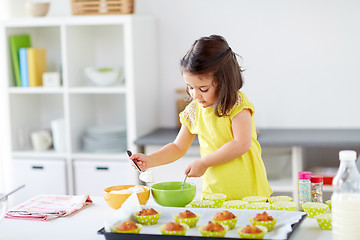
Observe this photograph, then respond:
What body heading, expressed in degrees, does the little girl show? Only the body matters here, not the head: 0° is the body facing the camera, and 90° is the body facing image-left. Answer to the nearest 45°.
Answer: approximately 45°

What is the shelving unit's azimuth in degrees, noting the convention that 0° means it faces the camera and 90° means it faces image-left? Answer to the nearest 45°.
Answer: approximately 0°

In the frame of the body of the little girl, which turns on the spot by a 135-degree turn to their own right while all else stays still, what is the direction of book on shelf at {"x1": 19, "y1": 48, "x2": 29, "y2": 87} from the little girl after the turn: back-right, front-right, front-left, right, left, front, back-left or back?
front-left

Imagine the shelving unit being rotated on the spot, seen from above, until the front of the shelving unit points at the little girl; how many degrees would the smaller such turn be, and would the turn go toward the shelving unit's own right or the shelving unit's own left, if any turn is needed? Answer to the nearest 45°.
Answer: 0° — it already faces them

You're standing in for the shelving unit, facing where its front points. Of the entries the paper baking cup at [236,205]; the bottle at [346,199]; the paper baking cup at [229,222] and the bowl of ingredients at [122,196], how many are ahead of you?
4

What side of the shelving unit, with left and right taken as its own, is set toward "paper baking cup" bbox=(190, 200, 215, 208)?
front

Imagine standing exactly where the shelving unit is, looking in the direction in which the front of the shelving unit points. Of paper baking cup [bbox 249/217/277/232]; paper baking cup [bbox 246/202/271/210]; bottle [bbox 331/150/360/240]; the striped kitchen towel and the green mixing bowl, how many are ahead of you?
5

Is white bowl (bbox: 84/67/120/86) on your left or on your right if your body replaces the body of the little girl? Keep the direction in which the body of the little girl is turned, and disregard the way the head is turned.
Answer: on your right

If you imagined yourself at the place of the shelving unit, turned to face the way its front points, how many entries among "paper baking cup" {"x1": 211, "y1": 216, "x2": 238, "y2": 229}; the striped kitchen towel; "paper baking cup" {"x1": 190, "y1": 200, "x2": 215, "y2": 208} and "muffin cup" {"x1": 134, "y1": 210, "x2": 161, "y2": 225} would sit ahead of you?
4

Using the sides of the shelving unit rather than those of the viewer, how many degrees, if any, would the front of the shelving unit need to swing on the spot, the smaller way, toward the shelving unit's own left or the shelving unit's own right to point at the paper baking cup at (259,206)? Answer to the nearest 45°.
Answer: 0° — it already faces it

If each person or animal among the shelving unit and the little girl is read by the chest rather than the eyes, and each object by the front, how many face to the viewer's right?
0

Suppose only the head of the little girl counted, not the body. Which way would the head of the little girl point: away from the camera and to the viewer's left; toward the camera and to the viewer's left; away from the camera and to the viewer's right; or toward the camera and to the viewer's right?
toward the camera and to the viewer's left

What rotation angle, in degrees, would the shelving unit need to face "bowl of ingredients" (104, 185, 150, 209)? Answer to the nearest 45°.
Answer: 0° — it already faces it

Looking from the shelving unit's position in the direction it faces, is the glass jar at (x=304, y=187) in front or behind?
in front

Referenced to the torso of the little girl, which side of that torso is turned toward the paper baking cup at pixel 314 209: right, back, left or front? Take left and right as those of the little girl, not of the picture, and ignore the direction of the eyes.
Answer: left
